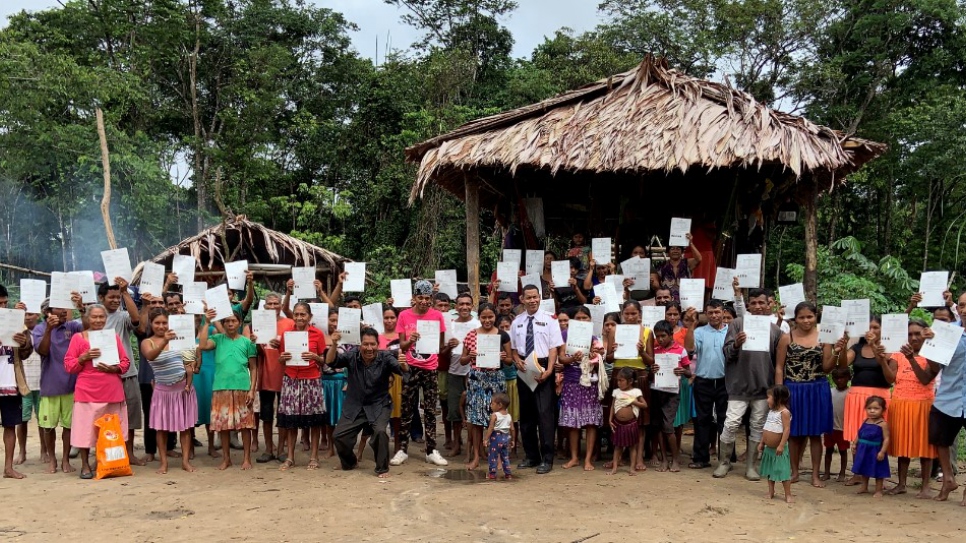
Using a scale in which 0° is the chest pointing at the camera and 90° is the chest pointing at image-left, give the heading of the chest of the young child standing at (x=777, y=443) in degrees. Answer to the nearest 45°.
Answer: approximately 45°

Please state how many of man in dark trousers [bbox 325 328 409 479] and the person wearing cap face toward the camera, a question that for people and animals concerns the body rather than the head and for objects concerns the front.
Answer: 2

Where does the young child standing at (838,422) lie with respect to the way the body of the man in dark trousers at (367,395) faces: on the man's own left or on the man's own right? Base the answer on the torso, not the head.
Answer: on the man's own left
